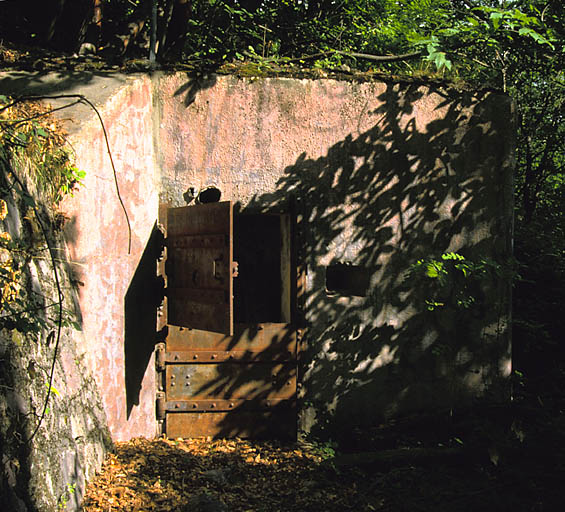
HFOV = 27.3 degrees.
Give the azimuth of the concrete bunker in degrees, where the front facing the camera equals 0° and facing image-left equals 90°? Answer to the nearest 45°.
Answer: approximately 0°
